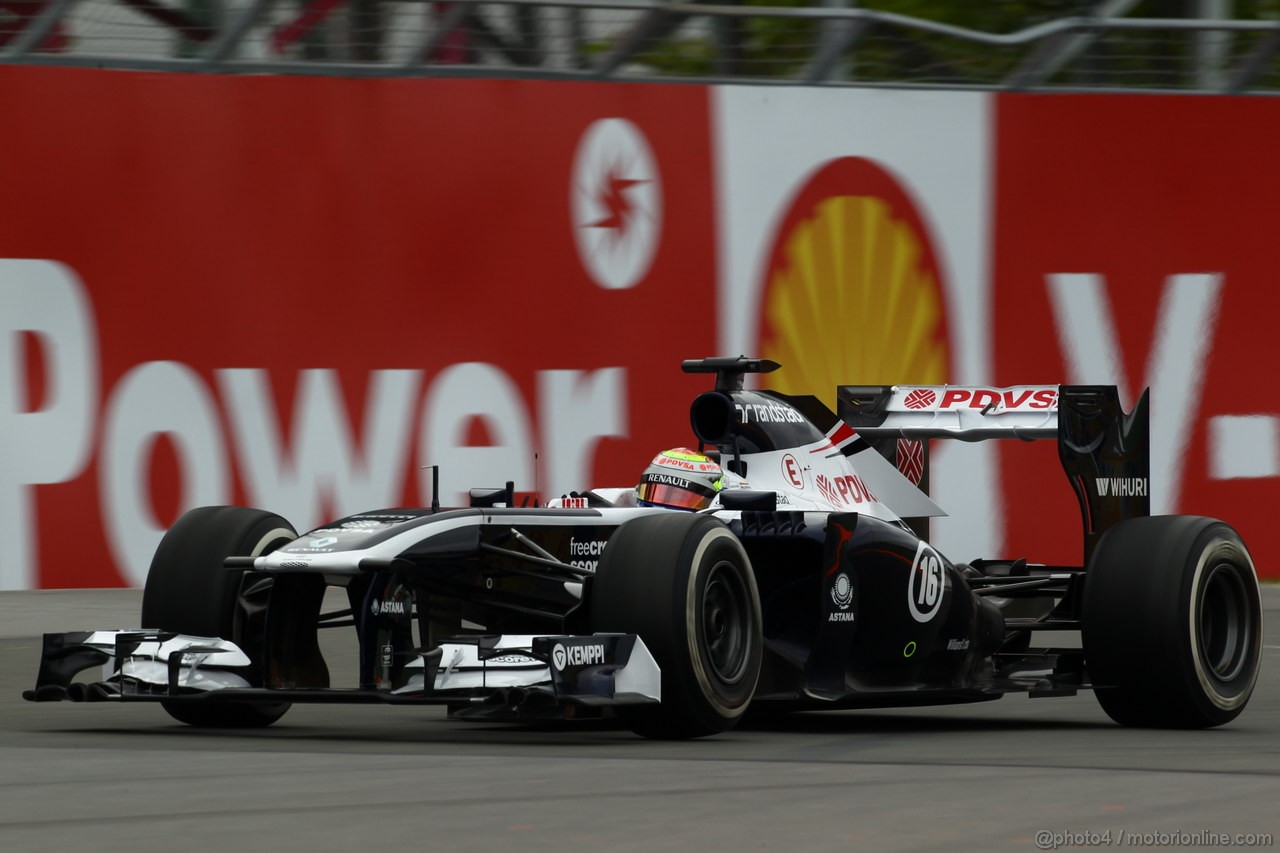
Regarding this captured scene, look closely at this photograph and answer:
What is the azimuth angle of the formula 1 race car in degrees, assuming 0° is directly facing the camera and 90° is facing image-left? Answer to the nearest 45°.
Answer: approximately 45°

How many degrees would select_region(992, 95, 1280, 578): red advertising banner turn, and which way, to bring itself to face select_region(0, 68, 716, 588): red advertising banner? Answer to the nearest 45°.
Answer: approximately 45° to its right

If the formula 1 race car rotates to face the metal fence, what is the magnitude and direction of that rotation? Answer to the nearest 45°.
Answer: approximately 135° to its right

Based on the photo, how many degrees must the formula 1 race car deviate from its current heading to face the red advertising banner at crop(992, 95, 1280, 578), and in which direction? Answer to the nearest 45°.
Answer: approximately 180°

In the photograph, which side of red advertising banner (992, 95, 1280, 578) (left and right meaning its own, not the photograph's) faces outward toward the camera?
front

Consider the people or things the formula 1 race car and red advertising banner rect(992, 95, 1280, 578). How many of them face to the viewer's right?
0

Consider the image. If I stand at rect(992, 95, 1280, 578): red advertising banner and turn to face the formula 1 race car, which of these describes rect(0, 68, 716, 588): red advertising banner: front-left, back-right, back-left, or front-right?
front-right
